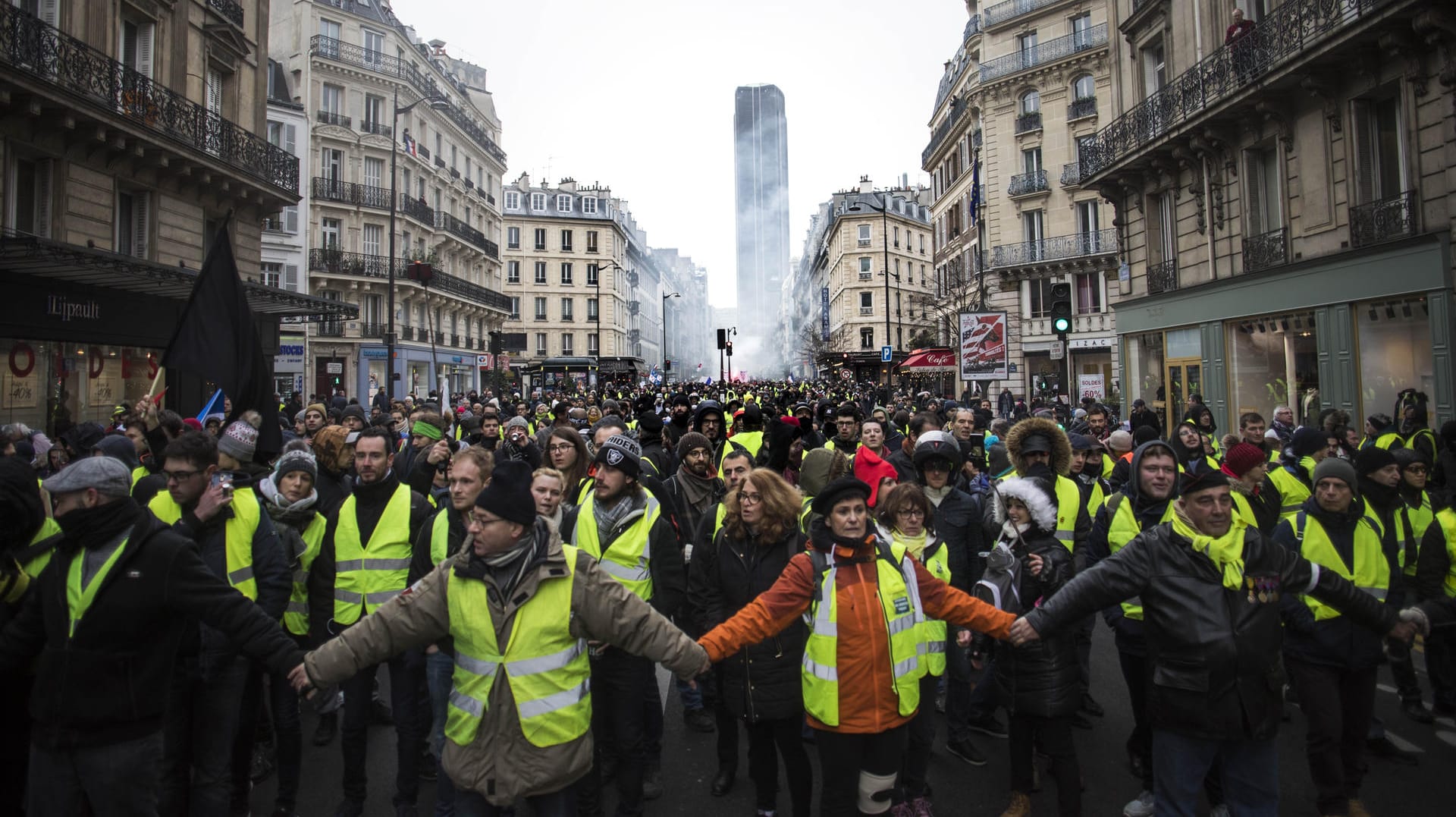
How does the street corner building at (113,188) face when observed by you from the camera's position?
facing the viewer and to the right of the viewer

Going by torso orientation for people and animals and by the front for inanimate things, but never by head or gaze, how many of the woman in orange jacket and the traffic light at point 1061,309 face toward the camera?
2

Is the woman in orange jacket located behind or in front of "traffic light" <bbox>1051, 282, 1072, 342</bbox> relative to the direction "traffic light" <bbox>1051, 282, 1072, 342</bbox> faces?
in front

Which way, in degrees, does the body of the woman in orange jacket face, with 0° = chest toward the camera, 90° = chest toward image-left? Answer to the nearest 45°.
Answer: approximately 0°

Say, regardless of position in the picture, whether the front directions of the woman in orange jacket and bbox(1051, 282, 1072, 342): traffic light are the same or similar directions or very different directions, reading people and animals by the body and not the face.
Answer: same or similar directions

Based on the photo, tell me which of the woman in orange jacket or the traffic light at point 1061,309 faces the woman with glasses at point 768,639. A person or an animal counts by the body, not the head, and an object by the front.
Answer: the traffic light

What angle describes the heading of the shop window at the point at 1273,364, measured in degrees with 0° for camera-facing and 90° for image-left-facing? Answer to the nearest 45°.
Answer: approximately 45°

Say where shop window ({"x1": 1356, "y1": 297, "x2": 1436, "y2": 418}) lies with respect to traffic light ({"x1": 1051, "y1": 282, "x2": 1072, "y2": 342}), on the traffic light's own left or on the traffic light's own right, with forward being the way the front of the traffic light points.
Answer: on the traffic light's own left

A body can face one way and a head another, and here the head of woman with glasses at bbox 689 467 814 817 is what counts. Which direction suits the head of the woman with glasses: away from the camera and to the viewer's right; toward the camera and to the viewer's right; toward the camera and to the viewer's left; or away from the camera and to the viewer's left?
toward the camera and to the viewer's left

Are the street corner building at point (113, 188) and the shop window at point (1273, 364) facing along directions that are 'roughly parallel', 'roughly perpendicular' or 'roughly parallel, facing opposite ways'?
roughly parallel, facing opposite ways

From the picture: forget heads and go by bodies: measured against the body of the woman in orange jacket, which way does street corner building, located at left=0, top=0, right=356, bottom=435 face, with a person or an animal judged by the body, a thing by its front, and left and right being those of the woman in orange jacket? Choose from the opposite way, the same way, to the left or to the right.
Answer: to the left

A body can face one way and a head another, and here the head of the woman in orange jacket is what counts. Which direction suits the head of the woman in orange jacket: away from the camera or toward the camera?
toward the camera

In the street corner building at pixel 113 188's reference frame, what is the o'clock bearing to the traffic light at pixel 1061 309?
The traffic light is roughly at 12 o'clock from the street corner building.

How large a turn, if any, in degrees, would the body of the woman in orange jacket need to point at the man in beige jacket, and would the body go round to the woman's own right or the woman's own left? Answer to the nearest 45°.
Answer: approximately 45° to the woman's own right

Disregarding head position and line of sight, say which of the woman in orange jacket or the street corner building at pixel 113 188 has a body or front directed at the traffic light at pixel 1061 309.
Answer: the street corner building

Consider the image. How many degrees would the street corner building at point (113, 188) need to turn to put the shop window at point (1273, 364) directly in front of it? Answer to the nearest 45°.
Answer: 0° — it already faces it

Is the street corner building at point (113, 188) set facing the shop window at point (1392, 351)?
yes

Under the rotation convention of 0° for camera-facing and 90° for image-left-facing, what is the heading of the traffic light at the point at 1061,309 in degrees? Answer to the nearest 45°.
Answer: approximately 0°
